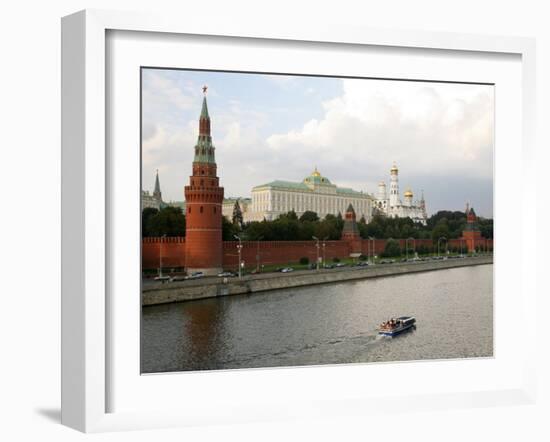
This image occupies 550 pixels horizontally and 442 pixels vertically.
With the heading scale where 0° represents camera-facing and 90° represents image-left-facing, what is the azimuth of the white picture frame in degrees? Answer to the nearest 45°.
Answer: approximately 315°
